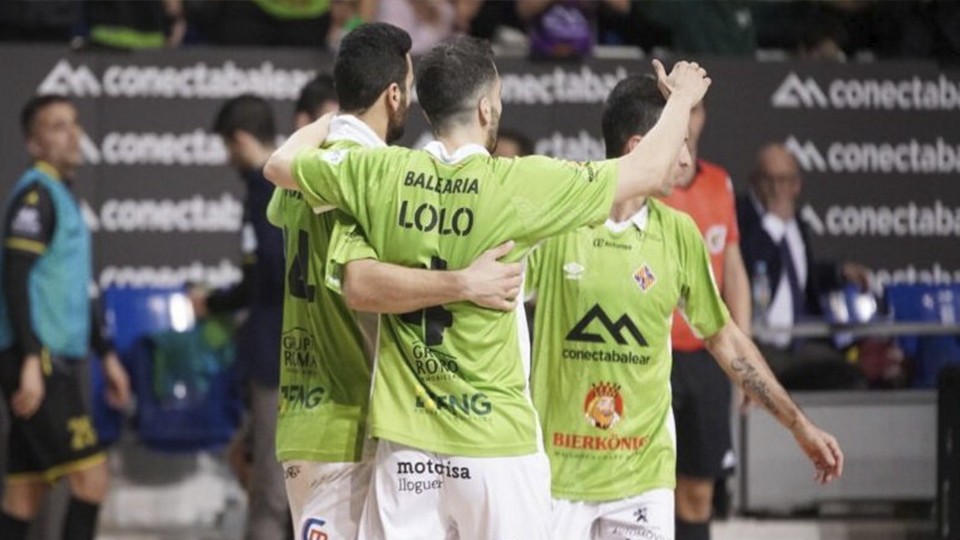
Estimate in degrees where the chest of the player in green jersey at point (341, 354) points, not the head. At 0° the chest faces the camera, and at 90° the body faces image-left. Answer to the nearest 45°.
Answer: approximately 225°

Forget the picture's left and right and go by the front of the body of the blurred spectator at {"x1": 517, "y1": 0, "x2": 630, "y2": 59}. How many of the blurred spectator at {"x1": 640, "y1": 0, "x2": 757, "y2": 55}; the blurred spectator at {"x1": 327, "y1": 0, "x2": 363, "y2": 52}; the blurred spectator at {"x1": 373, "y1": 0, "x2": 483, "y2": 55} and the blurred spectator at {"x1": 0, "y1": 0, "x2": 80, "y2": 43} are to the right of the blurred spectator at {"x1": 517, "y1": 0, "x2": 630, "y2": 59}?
3

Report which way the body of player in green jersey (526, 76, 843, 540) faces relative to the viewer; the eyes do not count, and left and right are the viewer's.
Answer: facing the viewer

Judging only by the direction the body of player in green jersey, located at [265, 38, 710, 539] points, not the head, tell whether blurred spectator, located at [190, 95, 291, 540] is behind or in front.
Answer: in front

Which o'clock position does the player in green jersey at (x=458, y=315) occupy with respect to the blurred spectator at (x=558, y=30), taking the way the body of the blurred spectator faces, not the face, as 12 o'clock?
The player in green jersey is roughly at 12 o'clock from the blurred spectator.

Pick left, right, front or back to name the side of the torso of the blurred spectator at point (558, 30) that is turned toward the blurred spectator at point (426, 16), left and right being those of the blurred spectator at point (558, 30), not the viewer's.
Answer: right

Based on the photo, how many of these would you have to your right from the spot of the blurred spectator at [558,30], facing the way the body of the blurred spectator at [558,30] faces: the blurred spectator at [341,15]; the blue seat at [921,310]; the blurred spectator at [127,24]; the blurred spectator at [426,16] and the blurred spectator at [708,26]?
3

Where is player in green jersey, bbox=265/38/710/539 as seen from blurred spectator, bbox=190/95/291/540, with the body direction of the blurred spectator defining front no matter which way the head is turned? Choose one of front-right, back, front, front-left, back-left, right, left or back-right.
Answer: left

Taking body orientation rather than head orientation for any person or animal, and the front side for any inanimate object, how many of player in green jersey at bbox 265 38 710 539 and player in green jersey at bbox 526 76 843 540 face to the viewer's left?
0

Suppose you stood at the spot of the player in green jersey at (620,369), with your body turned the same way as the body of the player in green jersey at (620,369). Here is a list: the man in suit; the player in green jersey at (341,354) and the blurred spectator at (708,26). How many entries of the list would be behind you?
2

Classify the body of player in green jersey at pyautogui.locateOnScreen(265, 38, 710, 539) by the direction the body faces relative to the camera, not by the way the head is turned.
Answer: away from the camera

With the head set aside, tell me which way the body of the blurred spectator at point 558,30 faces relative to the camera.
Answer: toward the camera

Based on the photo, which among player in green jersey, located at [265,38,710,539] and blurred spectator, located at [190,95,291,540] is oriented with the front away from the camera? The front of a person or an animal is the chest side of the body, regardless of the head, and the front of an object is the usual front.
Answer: the player in green jersey

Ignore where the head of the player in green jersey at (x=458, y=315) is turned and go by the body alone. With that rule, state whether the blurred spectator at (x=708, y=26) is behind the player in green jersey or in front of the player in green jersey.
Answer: in front
